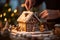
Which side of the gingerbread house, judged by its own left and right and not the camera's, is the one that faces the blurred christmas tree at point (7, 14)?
back

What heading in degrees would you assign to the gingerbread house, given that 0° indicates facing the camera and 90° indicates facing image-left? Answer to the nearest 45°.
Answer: approximately 315°
